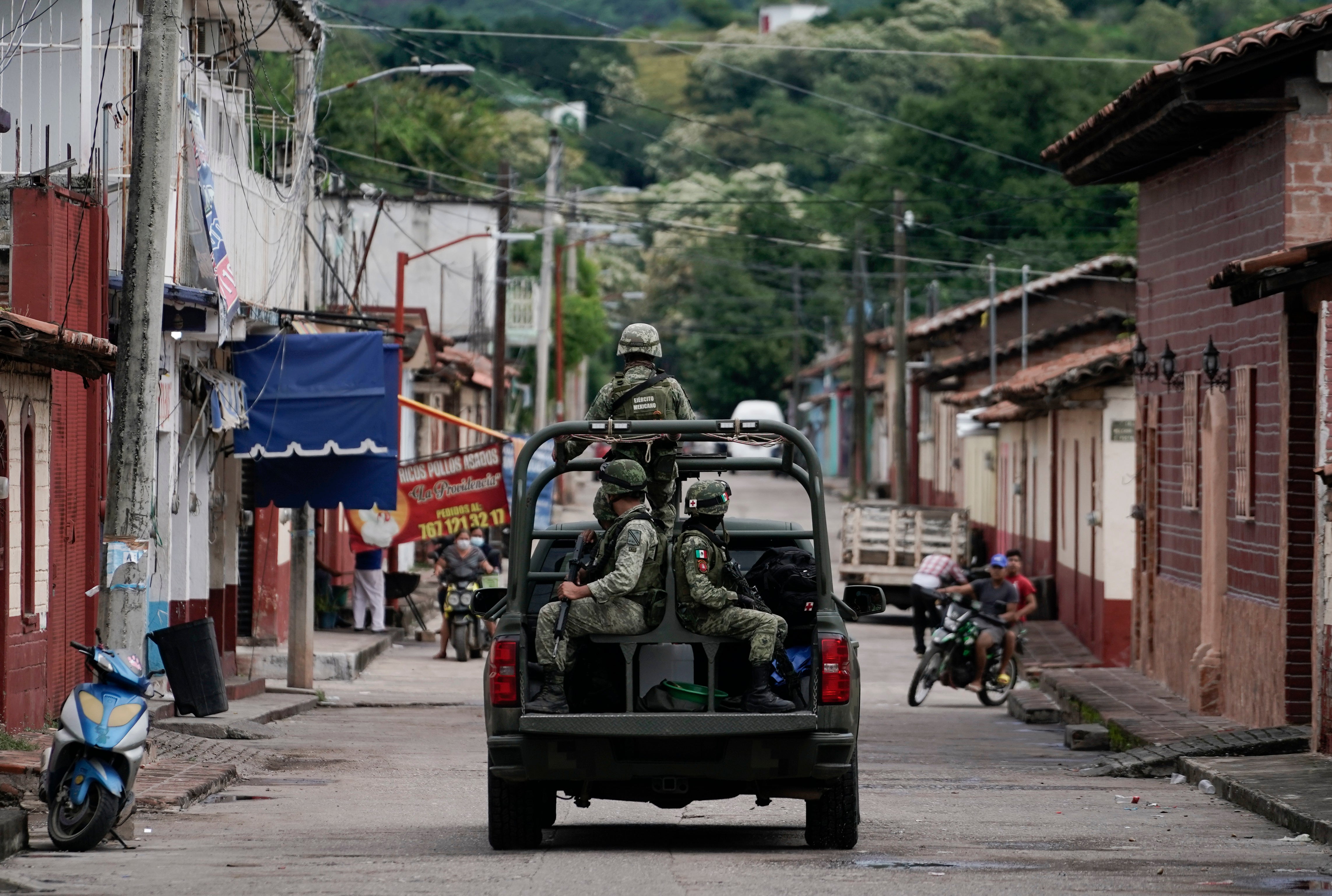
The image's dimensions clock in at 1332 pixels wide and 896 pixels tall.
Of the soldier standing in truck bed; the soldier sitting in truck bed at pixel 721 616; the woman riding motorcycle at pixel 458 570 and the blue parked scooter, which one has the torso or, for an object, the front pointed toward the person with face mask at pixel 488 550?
the soldier standing in truck bed

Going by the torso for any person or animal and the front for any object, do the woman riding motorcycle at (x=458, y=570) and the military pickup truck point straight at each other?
yes

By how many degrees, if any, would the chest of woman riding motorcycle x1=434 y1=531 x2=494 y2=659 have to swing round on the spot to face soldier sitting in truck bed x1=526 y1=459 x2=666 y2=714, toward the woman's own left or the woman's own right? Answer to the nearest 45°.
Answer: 0° — they already face them

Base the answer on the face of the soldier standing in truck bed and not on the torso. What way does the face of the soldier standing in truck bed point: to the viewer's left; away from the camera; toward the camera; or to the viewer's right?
away from the camera

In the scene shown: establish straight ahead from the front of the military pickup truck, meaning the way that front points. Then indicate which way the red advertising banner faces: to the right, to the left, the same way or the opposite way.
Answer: the opposite way

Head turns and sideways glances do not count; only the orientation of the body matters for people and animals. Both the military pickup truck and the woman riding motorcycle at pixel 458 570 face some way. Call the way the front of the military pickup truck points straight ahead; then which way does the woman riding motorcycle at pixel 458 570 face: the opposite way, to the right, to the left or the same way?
the opposite way
